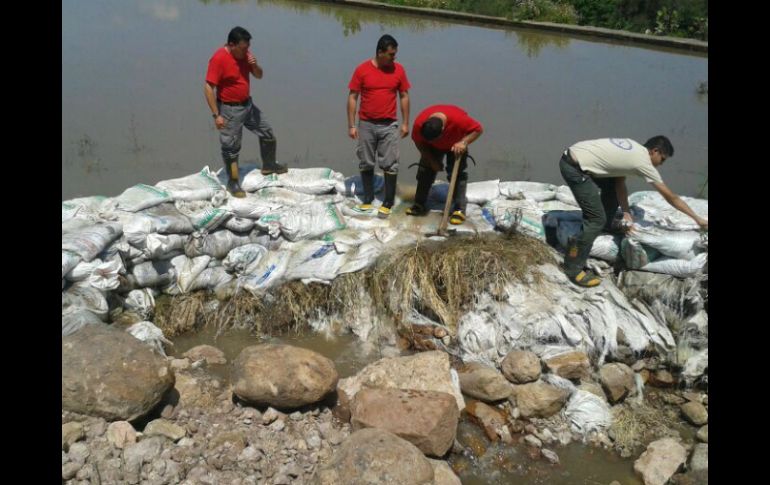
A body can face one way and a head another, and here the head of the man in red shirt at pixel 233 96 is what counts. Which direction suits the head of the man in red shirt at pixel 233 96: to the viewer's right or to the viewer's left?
to the viewer's right

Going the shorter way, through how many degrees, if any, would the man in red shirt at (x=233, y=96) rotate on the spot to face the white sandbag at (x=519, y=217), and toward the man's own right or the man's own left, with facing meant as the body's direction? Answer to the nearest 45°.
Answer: approximately 45° to the man's own left

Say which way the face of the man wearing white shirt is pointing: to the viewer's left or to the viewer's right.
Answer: to the viewer's right

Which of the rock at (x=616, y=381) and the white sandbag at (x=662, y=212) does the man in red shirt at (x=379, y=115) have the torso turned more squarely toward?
the rock

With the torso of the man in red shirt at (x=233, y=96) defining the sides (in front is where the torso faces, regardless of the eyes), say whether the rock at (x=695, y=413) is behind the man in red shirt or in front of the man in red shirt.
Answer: in front

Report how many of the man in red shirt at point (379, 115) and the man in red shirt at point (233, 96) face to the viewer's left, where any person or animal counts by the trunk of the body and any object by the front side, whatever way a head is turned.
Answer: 0
